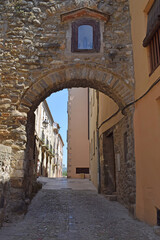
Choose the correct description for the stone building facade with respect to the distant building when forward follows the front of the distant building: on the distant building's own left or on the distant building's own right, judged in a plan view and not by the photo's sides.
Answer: on the distant building's own right

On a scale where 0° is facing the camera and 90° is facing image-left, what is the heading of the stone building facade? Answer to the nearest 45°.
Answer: approximately 0°

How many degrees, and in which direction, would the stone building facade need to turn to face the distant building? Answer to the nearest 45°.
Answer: approximately 180°
